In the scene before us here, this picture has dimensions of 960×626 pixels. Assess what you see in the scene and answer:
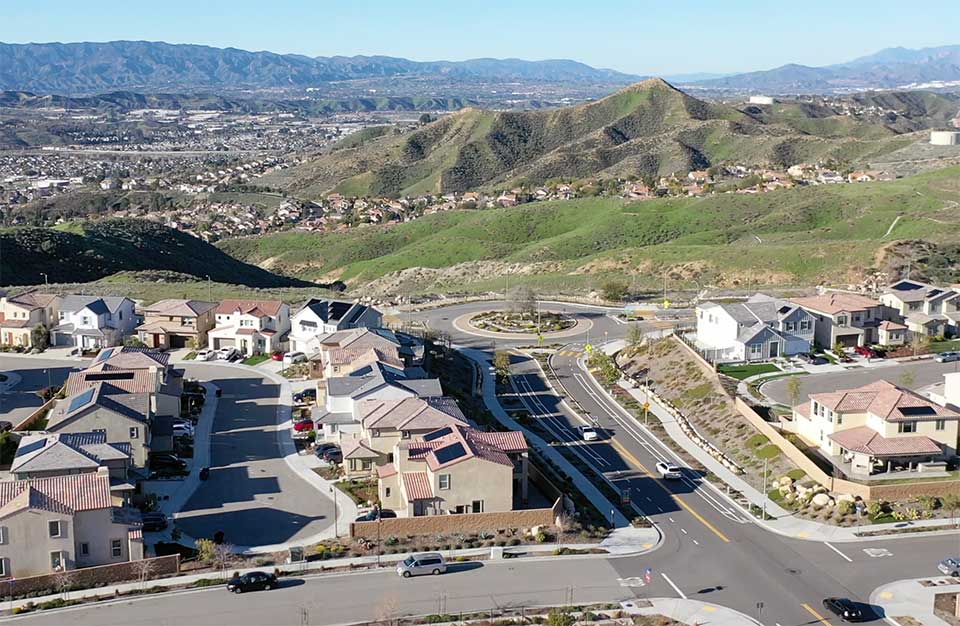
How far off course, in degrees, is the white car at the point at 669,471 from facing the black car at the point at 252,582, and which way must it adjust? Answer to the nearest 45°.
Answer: approximately 90° to its left

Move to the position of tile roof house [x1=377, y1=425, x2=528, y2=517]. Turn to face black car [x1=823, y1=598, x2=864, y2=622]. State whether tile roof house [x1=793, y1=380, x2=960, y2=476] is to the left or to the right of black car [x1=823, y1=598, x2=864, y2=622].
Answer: left

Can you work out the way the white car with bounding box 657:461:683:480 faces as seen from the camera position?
facing away from the viewer and to the left of the viewer

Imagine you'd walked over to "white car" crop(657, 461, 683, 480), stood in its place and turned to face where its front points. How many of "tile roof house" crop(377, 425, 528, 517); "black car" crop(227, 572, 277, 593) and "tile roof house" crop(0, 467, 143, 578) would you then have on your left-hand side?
3

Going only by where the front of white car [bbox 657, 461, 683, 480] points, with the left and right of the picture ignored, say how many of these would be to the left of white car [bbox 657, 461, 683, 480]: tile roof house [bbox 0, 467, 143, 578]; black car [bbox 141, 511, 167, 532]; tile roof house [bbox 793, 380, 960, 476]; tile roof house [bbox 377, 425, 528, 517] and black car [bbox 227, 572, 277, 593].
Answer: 4

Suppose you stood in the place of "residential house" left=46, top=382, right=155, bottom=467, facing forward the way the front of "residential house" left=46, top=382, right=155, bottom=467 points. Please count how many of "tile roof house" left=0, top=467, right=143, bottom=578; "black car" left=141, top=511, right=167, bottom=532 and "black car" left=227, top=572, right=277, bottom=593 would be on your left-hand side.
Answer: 0

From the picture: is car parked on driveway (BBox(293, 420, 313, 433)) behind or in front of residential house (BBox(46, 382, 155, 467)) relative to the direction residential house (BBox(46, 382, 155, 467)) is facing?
in front

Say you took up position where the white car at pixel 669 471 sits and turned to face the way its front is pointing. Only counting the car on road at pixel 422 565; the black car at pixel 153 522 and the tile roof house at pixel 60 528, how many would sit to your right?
0

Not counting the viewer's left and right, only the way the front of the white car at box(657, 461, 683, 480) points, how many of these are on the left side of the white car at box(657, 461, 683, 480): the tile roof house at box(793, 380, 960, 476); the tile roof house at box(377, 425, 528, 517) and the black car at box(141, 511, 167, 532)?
2

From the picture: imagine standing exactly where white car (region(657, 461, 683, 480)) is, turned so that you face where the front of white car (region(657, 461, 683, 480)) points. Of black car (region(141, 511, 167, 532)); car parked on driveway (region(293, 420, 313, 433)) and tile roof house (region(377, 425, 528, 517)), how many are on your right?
0

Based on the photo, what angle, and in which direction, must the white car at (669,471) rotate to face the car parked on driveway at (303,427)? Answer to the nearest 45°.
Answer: approximately 45° to its left

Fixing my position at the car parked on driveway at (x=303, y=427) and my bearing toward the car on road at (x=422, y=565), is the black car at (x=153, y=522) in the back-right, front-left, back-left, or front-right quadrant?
front-right

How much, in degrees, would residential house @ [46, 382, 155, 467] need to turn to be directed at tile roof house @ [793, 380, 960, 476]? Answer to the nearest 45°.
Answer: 0° — it already faces it

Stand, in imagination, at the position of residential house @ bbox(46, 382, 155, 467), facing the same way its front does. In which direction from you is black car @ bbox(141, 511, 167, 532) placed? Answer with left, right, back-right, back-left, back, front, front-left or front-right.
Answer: right

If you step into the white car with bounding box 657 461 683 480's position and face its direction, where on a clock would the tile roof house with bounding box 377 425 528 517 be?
The tile roof house is roughly at 9 o'clock from the white car.

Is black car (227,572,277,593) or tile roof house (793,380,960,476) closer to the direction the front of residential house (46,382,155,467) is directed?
the tile roof house

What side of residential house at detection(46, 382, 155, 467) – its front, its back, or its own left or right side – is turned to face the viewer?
right

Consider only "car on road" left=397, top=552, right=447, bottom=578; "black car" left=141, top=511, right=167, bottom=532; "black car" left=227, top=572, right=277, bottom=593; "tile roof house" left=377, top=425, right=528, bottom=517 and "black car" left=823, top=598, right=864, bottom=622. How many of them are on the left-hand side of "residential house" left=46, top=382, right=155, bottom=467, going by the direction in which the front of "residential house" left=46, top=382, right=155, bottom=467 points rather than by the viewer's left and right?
0

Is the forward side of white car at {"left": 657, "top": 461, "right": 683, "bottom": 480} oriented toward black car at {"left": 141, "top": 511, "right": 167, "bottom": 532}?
no

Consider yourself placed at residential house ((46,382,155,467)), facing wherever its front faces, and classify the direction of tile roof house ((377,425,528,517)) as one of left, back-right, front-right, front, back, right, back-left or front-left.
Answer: front-right

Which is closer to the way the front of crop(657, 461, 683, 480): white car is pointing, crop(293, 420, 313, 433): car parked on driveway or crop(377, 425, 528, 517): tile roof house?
the car parked on driveway
